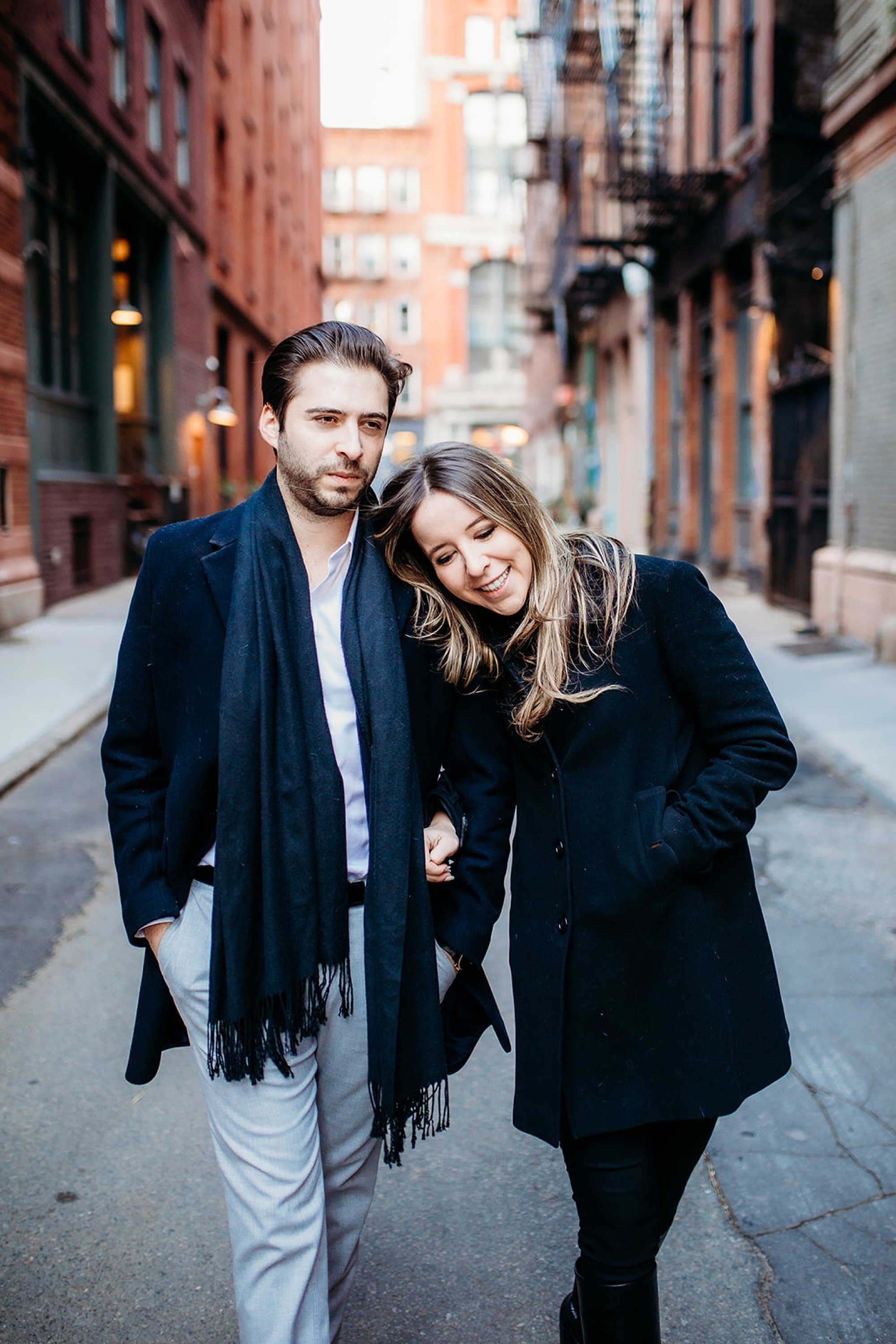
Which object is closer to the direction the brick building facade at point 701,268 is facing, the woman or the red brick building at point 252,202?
the red brick building

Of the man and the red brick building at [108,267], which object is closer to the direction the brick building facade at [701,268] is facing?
the red brick building

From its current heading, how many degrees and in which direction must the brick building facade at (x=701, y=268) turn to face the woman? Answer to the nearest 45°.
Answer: approximately 90° to its left

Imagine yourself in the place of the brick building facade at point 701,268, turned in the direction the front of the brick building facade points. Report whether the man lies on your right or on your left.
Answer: on your left

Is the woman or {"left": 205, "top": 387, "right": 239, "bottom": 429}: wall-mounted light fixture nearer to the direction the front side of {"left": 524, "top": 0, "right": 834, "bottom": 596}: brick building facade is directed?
the wall-mounted light fixture

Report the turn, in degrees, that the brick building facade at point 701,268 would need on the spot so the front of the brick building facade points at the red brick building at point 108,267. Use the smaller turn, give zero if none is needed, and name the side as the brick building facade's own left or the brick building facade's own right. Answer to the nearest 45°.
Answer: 0° — it already faces it

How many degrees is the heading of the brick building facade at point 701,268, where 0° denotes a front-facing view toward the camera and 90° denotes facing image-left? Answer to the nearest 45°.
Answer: approximately 90°

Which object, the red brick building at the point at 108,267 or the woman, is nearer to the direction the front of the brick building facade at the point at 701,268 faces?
the red brick building
